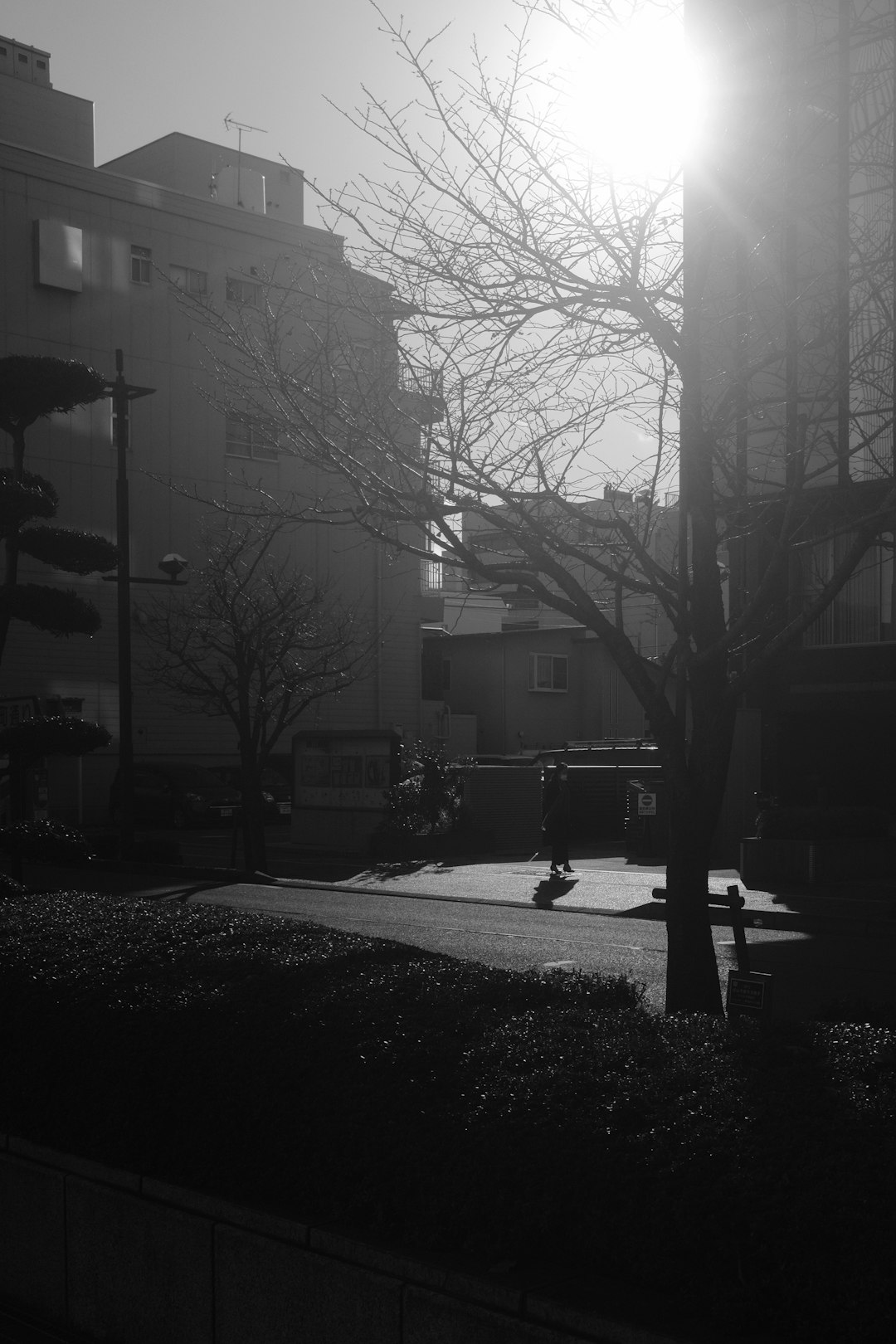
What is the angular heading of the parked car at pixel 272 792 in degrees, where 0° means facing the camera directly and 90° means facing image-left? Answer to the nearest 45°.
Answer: approximately 315°

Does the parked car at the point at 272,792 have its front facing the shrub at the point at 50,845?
no

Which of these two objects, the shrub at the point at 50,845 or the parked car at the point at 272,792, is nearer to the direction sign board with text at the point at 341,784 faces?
the shrub

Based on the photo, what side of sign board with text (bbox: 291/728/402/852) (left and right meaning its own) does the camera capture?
front

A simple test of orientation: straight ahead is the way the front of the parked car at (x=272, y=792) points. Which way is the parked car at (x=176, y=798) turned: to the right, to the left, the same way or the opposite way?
the same way

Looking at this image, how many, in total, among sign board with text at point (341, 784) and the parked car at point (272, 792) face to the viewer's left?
0

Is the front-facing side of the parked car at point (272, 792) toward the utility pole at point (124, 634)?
no

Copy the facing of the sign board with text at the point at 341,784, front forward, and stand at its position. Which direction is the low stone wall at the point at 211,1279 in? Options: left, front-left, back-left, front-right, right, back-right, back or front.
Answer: front
